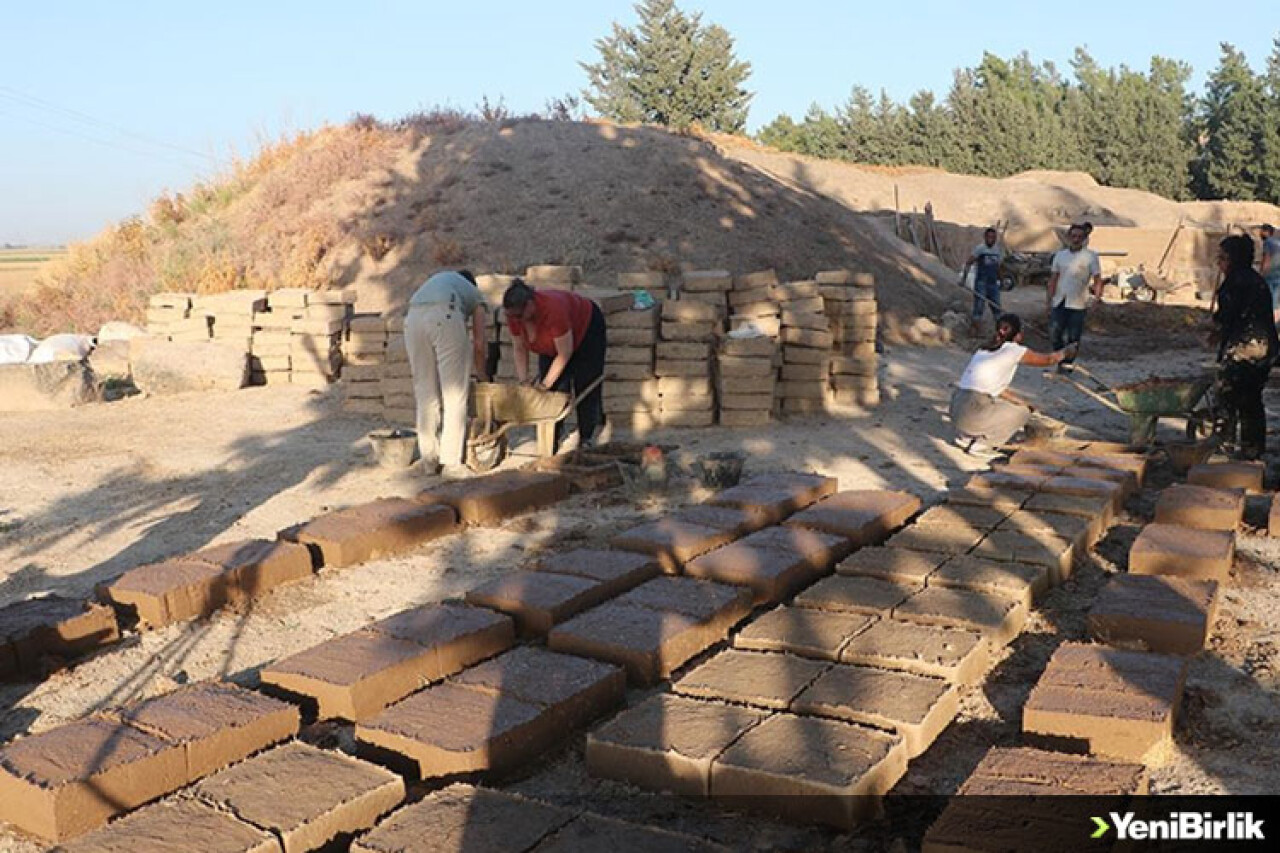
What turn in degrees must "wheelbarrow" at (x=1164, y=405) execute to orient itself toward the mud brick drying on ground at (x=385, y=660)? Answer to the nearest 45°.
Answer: approximately 135° to its right

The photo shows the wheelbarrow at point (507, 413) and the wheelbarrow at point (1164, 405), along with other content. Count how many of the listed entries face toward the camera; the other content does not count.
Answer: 0

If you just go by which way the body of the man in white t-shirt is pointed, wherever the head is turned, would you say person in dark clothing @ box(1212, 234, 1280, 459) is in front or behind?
in front

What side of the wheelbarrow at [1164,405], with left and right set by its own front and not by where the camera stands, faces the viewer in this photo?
right

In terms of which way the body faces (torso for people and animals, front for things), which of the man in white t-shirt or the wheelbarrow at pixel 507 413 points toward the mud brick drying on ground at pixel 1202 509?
the man in white t-shirt

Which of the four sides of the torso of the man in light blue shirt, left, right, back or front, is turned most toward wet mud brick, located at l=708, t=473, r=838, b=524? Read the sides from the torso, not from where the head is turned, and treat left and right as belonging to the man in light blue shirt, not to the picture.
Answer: right

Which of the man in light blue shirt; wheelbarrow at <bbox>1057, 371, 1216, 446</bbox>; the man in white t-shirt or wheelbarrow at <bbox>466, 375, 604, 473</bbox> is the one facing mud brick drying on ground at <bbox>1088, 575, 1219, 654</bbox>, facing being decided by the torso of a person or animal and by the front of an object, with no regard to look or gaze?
the man in white t-shirt

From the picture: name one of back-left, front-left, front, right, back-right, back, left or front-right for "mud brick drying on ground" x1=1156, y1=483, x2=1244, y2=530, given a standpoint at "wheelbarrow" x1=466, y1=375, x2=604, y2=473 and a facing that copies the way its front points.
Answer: back-left

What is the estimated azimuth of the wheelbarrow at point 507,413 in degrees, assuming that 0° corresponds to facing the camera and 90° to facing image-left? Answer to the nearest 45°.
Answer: approximately 90°

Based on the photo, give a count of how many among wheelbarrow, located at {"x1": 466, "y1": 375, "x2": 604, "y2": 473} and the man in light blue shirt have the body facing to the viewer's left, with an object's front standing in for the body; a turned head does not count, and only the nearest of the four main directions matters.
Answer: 1

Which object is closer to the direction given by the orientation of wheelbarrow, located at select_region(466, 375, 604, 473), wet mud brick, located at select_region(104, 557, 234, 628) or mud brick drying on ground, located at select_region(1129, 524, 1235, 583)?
the wet mud brick

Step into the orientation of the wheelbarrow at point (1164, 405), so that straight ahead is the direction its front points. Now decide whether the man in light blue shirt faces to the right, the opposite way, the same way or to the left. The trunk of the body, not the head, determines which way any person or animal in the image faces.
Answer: to the left

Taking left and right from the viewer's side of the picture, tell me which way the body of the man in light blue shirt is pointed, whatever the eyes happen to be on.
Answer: facing away from the viewer and to the right of the viewer
